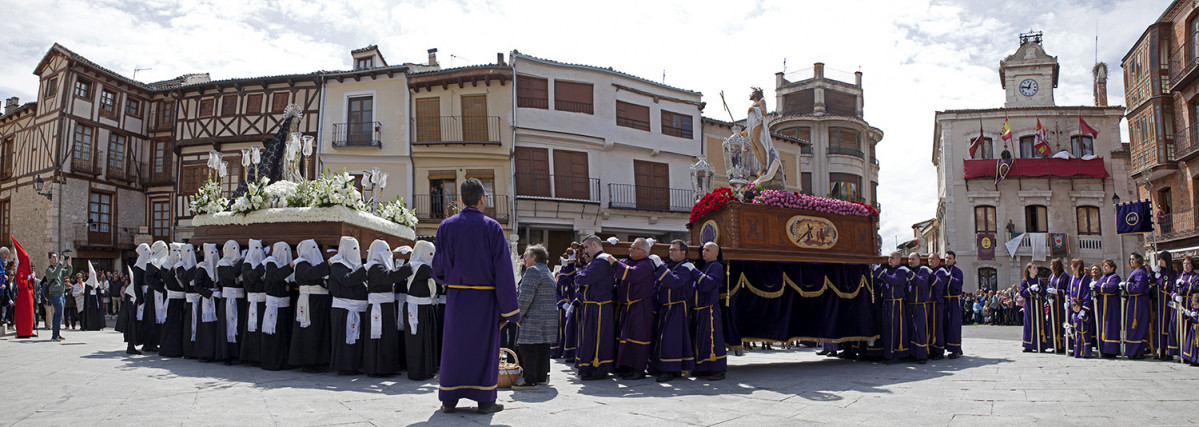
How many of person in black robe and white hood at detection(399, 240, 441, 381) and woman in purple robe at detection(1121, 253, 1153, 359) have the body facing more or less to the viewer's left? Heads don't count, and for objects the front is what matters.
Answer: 1

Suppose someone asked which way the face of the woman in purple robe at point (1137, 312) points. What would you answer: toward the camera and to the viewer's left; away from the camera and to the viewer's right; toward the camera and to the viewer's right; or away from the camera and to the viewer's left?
toward the camera and to the viewer's left

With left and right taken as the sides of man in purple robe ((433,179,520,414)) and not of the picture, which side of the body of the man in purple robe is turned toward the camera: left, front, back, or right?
back

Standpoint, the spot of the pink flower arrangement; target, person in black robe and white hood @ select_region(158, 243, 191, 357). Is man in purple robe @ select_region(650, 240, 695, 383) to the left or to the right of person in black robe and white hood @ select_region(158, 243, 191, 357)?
left

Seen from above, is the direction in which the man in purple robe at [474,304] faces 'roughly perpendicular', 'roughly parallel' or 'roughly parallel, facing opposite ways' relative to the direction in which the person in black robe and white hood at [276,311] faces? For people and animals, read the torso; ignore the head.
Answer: roughly perpendicular

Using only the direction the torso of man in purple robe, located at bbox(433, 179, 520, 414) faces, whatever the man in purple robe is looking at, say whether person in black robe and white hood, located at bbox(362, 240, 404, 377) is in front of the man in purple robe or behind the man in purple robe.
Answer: in front

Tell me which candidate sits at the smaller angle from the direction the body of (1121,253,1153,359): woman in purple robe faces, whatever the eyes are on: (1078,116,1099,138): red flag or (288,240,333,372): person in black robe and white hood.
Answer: the person in black robe and white hood

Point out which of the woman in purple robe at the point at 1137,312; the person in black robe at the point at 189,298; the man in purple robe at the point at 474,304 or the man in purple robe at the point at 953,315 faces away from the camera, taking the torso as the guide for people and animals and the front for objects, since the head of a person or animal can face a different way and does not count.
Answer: the man in purple robe at the point at 474,304

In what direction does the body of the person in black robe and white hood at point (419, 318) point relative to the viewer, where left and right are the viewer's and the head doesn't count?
facing to the right of the viewer

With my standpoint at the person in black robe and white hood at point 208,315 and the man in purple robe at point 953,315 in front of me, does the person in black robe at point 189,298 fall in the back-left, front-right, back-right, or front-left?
back-left

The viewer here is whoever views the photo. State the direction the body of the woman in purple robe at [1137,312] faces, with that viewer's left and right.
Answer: facing to the left of the viewer

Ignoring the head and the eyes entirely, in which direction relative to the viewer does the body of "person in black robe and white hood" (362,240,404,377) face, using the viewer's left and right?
facing to the right of the viewer

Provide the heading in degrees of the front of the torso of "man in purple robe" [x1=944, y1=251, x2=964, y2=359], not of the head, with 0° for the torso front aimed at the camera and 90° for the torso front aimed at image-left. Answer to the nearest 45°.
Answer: approximately 45°

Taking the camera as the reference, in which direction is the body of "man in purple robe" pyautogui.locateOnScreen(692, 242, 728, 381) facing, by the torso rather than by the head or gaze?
to the viewer's left

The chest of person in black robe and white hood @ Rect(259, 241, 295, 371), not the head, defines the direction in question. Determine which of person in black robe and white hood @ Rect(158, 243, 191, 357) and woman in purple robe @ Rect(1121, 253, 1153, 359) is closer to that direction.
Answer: the woman in purple robe
